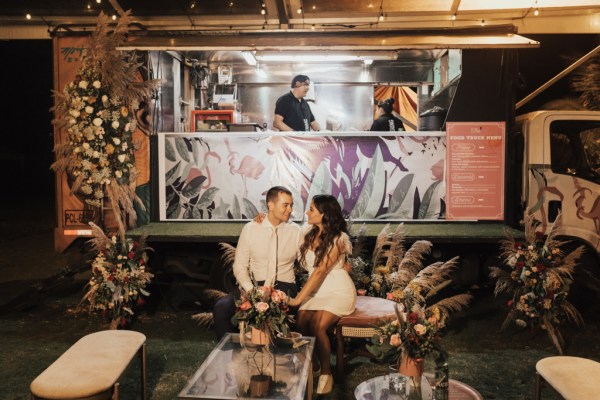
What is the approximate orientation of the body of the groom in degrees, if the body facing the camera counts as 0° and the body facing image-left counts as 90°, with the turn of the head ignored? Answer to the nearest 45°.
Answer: approximately 0°

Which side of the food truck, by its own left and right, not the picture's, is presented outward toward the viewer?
right

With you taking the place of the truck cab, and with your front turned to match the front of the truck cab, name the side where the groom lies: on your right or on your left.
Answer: on your right

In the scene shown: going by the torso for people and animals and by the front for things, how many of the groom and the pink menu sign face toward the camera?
2

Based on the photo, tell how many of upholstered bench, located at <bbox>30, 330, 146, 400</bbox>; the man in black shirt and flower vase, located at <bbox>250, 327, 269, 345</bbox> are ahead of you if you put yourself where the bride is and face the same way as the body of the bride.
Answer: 2

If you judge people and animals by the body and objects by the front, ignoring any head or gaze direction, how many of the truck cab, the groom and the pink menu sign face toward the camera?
2

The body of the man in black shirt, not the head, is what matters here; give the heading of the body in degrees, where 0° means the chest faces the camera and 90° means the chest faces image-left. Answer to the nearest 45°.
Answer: approximately 315°

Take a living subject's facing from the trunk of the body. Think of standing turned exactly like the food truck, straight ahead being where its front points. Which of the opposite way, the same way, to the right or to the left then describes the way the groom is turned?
to the right

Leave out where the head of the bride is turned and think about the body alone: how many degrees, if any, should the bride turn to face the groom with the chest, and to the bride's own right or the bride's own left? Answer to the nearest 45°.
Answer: approximately 90° to the bride's own right

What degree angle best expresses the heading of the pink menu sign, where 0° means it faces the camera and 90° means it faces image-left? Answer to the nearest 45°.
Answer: approximately 0°

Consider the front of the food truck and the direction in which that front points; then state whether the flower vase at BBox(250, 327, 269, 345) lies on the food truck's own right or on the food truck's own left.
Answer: on the food truck's own right

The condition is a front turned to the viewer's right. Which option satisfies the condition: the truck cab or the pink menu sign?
the truck cab

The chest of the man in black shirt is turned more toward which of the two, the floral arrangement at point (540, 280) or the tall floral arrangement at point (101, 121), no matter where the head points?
the floral arrangement
